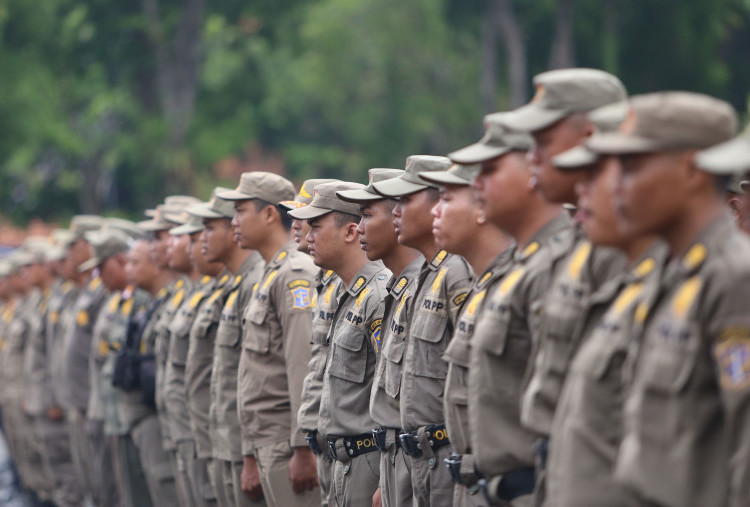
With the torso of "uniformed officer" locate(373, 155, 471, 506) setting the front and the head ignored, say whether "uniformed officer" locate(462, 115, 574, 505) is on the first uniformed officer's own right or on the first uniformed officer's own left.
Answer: on the first uniformed officer's own left

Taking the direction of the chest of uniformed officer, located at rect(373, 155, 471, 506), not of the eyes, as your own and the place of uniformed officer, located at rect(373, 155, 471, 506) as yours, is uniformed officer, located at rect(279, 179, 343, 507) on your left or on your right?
on your right

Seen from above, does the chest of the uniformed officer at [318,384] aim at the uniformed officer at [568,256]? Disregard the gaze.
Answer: no

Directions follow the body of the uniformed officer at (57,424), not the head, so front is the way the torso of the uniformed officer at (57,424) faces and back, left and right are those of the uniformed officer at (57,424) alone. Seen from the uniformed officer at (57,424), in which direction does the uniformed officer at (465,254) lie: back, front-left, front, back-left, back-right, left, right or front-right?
left

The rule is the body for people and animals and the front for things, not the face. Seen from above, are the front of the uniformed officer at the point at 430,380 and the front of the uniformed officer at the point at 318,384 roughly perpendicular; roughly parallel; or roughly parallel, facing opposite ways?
roughly parallel

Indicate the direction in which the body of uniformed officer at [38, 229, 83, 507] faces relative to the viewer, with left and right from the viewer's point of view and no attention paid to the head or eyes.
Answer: facing to the left of the viewer

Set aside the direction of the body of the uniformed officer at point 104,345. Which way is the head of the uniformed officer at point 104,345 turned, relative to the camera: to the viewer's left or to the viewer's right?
to the viewer's left

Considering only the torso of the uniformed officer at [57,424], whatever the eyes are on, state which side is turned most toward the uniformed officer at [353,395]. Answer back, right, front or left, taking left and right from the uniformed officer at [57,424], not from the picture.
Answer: left

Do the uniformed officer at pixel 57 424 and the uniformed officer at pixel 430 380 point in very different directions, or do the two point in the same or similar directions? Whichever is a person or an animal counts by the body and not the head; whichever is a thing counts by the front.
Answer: same or similar directions

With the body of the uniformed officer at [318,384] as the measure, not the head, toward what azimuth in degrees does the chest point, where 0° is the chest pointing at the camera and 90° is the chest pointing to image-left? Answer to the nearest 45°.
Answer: approximately 45°

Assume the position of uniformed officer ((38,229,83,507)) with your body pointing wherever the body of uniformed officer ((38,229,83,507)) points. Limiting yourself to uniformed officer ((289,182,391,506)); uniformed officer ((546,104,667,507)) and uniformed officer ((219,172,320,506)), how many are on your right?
0

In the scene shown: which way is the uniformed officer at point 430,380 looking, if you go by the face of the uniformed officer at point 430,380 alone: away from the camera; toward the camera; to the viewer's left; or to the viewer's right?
to the viewer's left

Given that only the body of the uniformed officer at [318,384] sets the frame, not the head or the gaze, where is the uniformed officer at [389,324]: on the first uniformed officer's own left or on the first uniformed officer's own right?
on the first uniformed officer's own left

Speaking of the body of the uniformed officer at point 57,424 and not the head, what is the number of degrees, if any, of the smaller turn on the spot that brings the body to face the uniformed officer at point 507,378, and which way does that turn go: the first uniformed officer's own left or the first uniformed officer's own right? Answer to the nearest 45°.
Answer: approximately 90° to the first uniformed officer's own left

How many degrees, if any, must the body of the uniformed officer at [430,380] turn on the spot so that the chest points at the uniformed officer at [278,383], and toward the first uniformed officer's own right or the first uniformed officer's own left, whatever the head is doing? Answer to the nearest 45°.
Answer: approximately 90° to the first uniformed officer's own right

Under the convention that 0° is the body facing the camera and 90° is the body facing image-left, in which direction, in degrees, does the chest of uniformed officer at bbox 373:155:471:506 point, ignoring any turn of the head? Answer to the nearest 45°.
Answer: approximately 45°

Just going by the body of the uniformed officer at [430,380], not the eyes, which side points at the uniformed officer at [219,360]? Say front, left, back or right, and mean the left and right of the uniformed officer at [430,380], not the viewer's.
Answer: right

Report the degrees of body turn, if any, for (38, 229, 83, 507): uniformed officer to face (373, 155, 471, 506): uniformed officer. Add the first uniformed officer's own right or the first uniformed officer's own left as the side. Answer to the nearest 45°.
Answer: approximately 90° to the first uniformed officer's own left

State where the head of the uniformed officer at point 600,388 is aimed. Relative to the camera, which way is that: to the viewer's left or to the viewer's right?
to the viewer's left

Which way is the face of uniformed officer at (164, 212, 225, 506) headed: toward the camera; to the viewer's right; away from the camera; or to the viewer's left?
to the viewer's left

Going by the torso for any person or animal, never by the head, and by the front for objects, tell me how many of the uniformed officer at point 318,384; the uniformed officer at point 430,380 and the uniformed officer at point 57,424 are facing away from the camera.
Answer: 0
